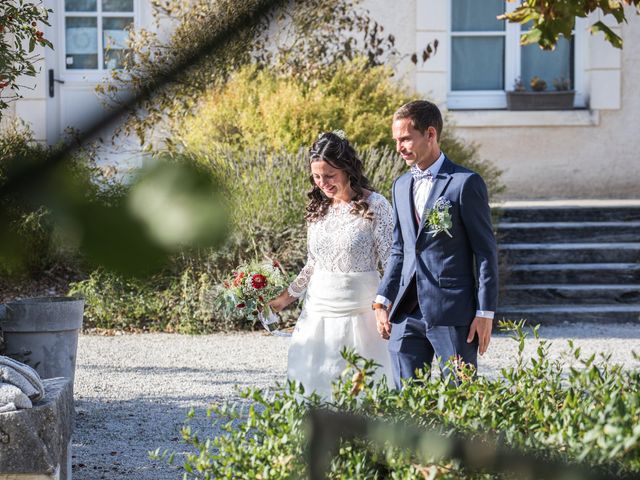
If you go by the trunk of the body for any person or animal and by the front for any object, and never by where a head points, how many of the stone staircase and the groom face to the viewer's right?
0

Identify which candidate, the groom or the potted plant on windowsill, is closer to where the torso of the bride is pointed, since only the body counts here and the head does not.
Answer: the groom

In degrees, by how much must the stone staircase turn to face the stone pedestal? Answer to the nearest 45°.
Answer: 0° — it already faces it

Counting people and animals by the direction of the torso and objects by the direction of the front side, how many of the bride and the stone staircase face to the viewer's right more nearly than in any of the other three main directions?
0

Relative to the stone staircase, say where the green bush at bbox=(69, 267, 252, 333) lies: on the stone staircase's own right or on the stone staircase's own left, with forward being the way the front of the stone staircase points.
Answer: on the stone staircase's own right

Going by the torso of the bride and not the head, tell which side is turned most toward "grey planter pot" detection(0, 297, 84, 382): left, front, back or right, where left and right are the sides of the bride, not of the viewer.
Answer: front

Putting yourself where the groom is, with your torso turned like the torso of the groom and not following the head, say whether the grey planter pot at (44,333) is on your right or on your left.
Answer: on your right

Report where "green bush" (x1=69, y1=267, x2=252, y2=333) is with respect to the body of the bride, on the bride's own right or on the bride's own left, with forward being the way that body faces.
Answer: on the bride's own right

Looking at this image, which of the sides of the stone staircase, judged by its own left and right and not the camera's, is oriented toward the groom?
front

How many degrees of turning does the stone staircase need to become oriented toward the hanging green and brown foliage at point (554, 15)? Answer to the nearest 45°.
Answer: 0° — it already faces it

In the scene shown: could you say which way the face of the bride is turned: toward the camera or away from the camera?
toward the camera

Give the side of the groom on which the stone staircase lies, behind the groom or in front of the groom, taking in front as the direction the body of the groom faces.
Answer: behind

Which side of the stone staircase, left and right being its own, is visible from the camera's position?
front

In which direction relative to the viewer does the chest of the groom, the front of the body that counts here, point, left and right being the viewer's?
facing the viewer and to the left of the viewer
